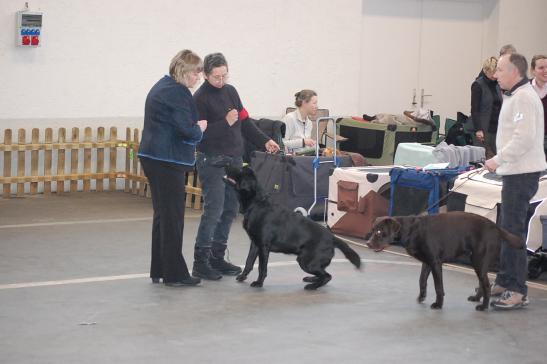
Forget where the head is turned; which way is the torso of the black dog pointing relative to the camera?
to the viewer's left

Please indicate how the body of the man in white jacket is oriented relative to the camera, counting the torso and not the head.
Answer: to the viewer's left

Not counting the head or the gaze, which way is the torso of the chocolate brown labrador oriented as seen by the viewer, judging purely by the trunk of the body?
to the viewer's left

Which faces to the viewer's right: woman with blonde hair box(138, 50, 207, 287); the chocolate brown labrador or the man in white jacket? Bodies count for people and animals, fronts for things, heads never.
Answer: the woman with blonde hair

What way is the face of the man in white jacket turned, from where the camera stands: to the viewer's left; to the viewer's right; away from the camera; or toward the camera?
to the viewer's left

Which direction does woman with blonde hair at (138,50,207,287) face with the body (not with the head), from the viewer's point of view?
to the viewer's right

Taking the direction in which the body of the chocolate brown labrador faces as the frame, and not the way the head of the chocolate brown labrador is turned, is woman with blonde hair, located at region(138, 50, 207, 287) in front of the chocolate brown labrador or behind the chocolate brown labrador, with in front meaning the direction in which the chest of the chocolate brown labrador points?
in front

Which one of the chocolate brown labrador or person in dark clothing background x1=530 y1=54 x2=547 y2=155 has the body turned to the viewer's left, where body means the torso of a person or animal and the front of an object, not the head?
the chocolate brown labrador

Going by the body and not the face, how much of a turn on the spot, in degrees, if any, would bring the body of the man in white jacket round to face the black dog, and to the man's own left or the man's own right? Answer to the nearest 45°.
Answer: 0° — they already face it

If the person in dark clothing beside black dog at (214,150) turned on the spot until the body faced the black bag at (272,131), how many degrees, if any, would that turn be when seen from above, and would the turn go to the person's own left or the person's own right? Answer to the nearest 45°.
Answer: approximately 135° to the person's own left

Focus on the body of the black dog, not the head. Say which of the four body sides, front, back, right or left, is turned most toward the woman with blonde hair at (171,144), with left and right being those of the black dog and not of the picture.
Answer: front

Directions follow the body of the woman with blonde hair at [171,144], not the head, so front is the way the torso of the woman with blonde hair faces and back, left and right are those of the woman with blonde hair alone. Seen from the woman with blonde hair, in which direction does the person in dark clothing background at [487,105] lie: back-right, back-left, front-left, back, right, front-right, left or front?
front-left

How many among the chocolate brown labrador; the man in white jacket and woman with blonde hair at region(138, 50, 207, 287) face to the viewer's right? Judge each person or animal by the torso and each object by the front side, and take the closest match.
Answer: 1

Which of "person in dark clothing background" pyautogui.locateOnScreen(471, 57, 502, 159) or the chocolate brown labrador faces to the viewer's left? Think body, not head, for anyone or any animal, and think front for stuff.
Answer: the chocolate brown labrador
